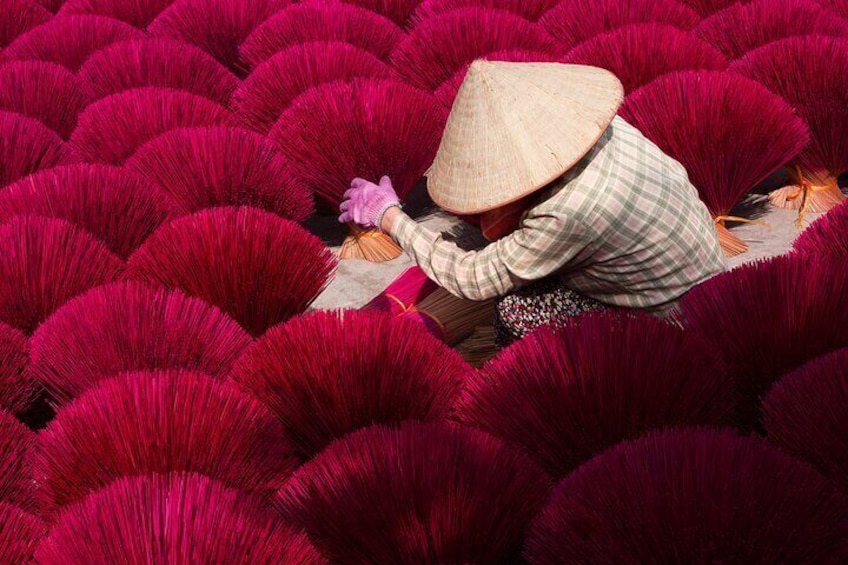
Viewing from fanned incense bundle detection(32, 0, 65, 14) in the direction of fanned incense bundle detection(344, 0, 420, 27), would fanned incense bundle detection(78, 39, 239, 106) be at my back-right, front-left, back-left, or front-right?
front-right

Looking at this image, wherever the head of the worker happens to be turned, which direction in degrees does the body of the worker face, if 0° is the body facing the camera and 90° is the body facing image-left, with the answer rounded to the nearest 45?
approximately 90°

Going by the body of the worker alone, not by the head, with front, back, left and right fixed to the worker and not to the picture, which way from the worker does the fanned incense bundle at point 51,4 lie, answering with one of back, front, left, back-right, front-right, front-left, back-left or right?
front-right

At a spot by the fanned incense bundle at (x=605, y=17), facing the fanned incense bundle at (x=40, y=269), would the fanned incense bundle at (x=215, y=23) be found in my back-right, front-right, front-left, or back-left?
front-right

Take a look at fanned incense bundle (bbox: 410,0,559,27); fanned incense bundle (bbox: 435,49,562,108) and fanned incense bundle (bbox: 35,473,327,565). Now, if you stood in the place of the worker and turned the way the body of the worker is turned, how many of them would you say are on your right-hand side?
2

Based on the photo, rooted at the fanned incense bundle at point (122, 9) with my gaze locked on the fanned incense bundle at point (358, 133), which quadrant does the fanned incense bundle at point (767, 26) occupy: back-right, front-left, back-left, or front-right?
front-left

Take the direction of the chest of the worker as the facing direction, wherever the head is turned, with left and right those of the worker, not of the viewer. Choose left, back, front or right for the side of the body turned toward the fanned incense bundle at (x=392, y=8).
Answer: right

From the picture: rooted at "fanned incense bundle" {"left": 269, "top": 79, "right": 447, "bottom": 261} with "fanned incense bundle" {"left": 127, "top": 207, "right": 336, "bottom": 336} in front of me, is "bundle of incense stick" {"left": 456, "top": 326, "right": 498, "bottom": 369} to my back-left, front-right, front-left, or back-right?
front-left

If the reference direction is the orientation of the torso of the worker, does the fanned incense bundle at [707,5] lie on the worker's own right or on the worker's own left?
on the worker's own right

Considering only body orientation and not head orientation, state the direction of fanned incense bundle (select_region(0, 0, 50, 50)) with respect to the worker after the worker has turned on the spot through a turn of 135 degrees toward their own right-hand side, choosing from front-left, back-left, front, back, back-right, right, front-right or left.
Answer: left

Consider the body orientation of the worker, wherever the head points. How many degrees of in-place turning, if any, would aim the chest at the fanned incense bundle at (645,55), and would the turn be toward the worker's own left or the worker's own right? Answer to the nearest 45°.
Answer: approximately 90° to the worker's own right

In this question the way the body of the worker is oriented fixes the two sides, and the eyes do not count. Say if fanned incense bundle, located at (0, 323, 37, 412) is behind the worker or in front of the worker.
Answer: in front

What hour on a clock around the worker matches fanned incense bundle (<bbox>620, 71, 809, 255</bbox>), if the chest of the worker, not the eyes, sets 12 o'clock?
The fanned incense bundle is roughly at 4 o'clock from the worker.

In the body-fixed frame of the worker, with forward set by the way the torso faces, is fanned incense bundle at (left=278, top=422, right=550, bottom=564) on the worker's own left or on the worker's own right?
on the worker's own left

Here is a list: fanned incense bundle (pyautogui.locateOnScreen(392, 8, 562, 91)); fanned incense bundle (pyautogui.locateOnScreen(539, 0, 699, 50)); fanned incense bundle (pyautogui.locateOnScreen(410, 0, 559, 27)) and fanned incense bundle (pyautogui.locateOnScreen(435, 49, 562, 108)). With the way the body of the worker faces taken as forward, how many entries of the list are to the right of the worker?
4

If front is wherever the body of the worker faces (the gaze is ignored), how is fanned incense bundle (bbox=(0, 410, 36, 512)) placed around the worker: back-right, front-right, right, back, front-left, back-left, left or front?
front-left
